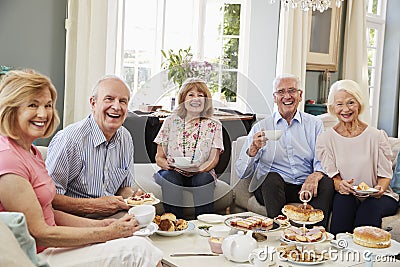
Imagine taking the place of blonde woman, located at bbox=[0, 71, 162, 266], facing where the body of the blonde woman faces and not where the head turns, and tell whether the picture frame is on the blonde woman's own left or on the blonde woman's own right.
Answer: on the blonde woman's own left

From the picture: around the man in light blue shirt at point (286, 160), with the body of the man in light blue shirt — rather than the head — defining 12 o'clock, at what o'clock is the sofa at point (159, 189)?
The sofa is roughly at 2 o'clock from the man in light blue shirt.

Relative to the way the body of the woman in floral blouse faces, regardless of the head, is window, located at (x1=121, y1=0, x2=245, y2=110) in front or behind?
behind

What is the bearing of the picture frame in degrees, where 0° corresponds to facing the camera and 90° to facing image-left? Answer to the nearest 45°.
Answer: approximately 45°

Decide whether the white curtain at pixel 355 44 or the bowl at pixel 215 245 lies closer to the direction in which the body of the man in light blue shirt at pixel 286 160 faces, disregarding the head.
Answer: the bowl
